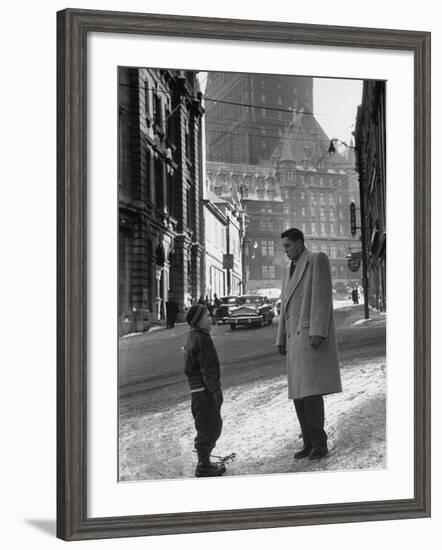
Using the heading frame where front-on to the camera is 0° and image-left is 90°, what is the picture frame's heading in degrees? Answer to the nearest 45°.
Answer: approximately 315°
